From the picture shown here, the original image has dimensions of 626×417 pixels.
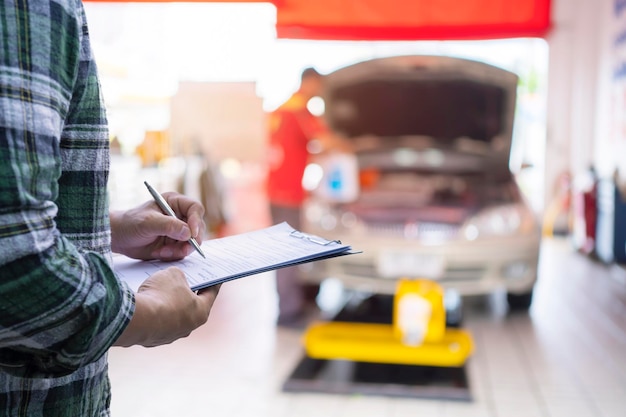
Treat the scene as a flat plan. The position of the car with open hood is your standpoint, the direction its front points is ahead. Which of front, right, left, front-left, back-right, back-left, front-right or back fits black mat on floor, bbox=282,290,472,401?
front

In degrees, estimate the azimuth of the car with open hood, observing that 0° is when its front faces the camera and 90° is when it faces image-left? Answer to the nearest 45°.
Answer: approximately 0°

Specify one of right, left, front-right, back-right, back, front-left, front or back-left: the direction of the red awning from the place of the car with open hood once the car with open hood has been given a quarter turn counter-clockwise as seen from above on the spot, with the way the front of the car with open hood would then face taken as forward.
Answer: left
